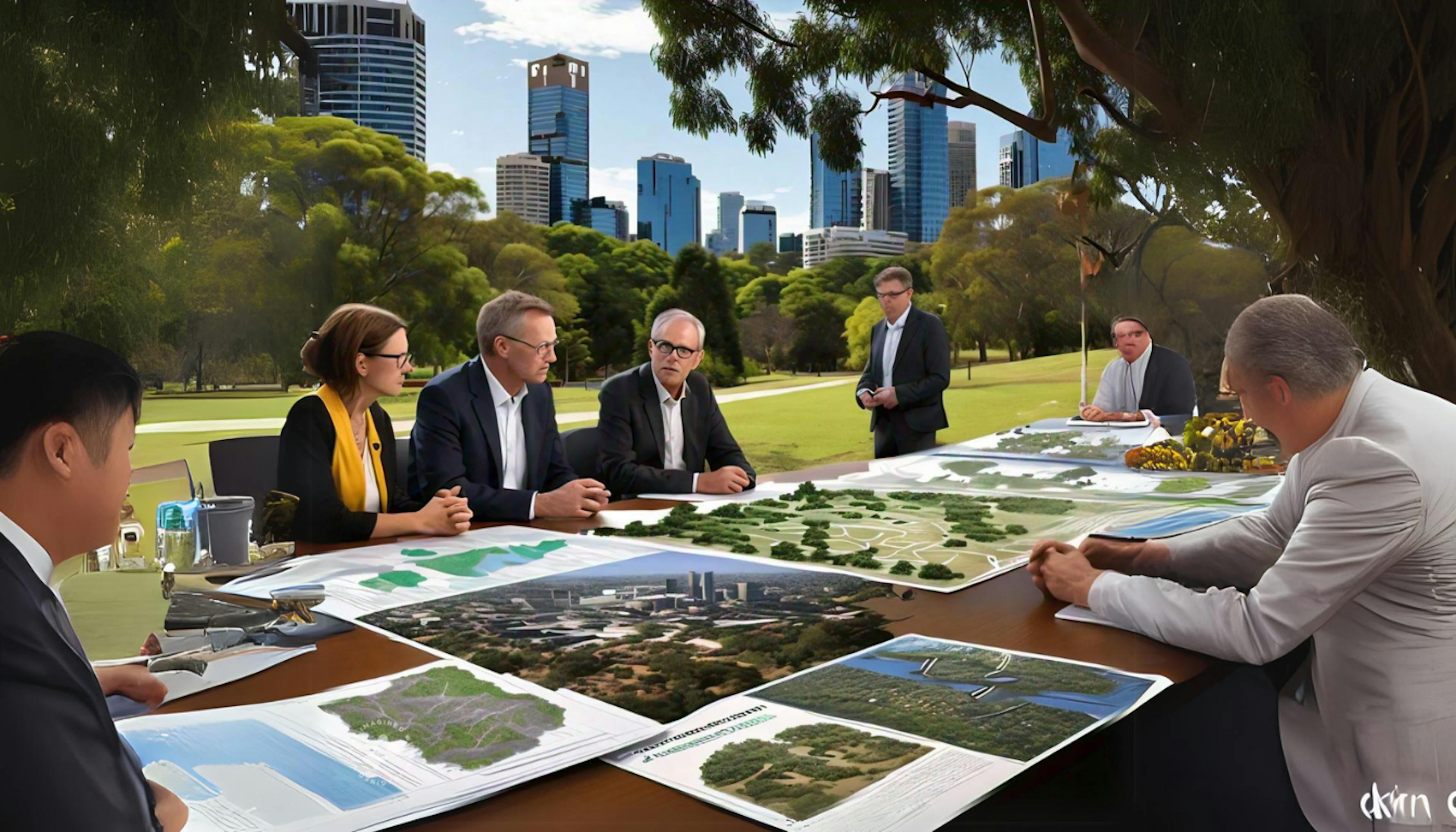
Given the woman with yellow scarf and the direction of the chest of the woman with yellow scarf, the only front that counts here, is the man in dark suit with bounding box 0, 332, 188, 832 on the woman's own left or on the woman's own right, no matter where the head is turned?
on the woman's own right

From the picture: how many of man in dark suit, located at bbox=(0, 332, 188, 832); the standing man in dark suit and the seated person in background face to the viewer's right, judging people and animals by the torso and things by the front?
1

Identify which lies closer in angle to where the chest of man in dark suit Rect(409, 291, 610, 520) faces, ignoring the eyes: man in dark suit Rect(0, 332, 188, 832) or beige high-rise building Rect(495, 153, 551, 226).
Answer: the man in dark suit

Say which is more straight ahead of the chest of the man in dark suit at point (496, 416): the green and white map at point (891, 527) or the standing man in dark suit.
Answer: the green and white map

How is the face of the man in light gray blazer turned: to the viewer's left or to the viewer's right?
to the viewer's left

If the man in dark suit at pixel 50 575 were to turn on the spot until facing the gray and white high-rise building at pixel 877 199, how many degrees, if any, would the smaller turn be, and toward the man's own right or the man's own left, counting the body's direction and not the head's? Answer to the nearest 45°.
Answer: approximately 45° to the man's own left

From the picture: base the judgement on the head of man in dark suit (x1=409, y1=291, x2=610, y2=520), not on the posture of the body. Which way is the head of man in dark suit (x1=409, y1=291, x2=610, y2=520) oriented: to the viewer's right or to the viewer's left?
to the viewer's right

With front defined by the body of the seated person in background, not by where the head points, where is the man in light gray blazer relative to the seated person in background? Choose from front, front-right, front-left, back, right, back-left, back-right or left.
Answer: front-left

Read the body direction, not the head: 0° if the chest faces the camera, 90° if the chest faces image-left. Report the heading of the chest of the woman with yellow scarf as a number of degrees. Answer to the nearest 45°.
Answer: approximately 315°

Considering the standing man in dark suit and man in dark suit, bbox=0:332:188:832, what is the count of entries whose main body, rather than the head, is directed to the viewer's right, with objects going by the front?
1

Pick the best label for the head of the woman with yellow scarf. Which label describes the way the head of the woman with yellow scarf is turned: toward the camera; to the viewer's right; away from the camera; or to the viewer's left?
to the viewer's right

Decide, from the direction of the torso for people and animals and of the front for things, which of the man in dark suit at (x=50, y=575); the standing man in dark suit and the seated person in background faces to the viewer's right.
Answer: the man in dark suit

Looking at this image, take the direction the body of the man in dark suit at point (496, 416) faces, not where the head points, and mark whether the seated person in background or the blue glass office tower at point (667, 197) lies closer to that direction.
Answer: the seated person in background

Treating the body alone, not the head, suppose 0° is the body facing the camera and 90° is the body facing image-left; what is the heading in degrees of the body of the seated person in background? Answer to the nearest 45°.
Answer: approximately 45°
